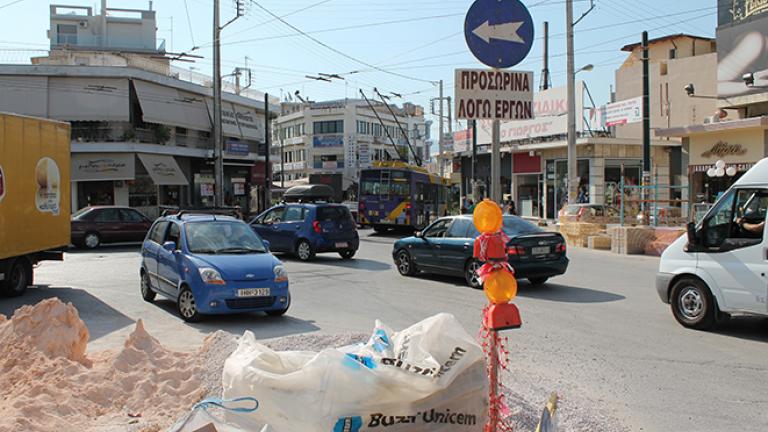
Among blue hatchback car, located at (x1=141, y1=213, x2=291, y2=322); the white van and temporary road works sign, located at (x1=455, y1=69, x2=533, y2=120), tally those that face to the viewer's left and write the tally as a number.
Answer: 1

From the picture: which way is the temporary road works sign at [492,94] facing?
toward the camera

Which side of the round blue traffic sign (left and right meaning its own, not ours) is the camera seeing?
front

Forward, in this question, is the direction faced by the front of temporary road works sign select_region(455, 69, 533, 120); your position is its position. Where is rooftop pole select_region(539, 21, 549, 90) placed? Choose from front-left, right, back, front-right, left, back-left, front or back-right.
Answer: back

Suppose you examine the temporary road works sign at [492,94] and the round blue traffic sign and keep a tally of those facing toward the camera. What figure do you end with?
2

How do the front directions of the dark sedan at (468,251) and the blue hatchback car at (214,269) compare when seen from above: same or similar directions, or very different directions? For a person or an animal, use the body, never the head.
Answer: very different directions

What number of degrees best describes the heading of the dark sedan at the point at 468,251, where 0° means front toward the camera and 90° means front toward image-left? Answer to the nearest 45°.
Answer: approximately 135°

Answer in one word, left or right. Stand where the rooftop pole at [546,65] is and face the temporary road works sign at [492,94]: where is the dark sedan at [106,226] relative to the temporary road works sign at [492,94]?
right

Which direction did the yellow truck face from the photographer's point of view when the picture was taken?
facing the viewer and to the left of the viewer

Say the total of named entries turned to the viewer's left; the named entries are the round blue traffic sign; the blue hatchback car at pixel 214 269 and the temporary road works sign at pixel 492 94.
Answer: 0
